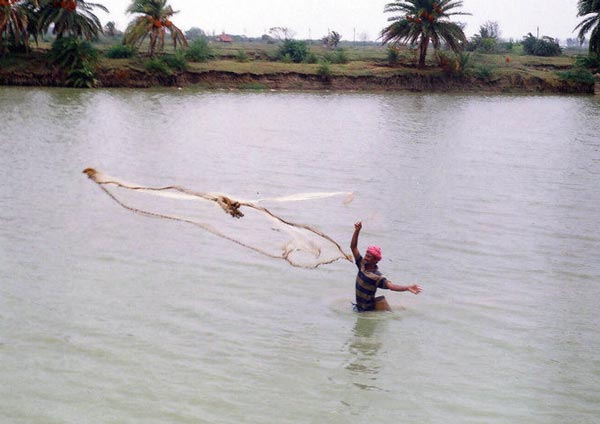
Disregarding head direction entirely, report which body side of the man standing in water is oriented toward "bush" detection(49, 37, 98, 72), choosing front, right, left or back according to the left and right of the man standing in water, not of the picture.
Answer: right

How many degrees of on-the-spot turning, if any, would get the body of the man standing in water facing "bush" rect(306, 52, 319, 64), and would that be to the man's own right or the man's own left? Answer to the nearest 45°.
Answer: approximately 135° to the man's own right

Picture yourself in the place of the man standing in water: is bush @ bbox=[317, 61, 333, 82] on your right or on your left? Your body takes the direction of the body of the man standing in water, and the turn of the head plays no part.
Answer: on your right

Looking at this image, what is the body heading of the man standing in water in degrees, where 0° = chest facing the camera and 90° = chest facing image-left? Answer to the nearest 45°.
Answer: approximately 45°

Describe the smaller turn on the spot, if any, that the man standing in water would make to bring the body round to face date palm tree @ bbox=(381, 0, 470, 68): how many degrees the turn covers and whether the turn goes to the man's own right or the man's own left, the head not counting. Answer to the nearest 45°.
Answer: approximately 135° to the man's own right

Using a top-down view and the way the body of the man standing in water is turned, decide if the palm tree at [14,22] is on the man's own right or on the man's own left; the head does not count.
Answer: on the man's own right

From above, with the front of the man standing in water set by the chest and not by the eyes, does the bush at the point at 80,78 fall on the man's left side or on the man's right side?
on the man's right side

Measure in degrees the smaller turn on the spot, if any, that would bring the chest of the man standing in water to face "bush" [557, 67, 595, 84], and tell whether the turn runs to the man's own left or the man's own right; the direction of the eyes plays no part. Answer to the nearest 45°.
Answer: approximately 135° to the man's own right

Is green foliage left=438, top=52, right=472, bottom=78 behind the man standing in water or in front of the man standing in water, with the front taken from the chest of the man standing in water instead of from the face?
behind

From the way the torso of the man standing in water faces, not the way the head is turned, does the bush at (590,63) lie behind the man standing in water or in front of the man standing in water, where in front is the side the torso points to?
behind

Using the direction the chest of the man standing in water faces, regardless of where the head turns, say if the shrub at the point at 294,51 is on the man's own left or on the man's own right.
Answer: on the man's own right
